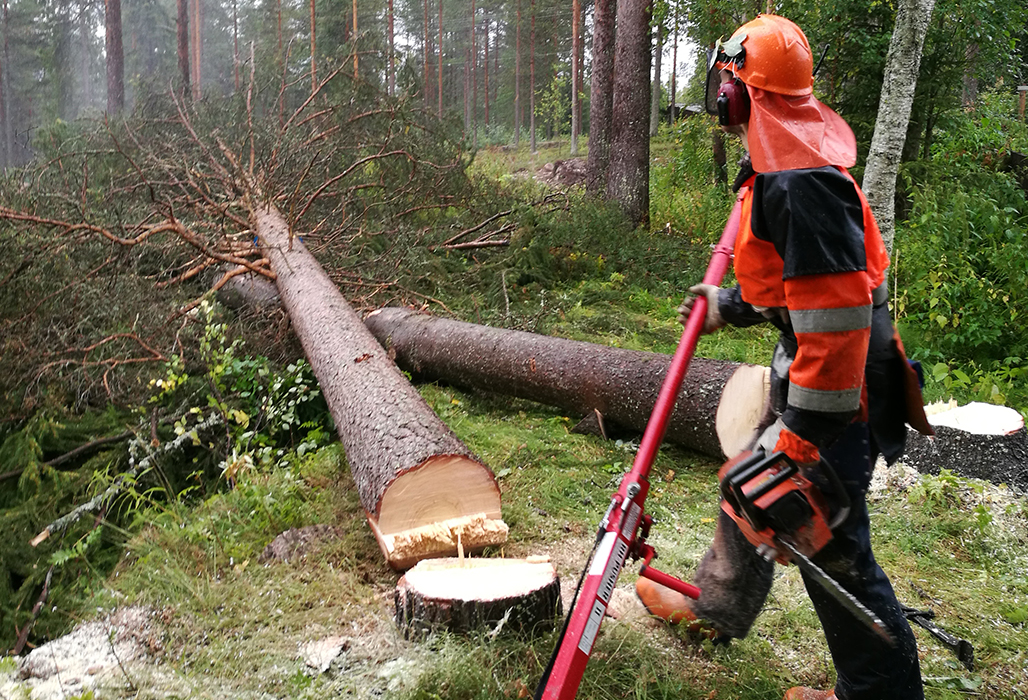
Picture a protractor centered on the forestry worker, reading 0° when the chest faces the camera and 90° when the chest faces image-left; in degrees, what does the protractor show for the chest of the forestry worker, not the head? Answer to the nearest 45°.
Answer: approximately 90°

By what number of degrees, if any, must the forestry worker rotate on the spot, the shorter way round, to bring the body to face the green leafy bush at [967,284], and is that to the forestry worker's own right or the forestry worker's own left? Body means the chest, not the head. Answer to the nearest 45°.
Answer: approximately 90° to the forestry worker's own right

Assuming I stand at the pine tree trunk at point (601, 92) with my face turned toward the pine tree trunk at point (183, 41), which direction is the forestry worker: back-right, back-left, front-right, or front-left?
back-left

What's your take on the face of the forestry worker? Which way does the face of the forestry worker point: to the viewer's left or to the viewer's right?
to the viewer's left

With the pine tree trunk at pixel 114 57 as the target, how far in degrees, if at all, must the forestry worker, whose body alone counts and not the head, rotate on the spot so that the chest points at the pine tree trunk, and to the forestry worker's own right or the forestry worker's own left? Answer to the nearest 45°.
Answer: approximately 45° to the forestry worker's own right

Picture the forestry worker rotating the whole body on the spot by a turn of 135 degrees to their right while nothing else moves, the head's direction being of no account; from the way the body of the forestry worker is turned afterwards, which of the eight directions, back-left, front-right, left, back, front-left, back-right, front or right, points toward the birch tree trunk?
front-left

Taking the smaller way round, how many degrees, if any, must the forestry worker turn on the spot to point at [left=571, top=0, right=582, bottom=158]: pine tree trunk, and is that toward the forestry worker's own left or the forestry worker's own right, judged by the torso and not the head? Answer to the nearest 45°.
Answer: approximately 90° to the forestry worker's own right

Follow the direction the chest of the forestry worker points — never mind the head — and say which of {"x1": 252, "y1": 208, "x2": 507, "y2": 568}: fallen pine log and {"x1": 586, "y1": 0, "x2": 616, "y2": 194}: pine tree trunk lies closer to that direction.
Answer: the fallen pine log
